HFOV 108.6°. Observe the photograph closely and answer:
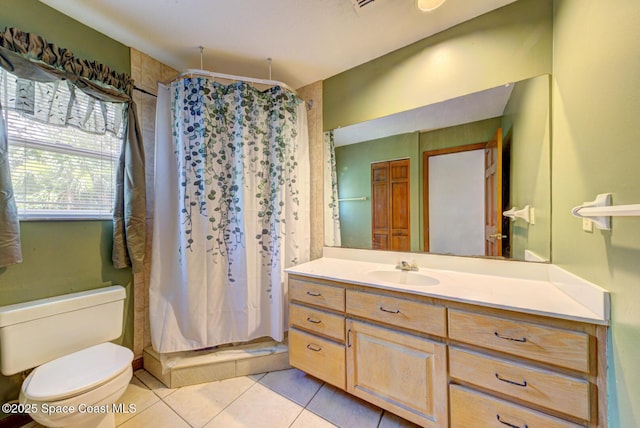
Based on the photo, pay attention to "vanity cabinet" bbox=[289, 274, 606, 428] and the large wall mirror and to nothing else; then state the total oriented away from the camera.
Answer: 0

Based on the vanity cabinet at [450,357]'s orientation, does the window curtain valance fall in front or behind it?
in front

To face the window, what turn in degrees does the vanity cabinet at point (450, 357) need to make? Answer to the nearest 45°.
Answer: approximately 45° to its right

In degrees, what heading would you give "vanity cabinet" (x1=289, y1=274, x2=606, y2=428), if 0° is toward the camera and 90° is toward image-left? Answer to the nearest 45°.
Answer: approximately 45°

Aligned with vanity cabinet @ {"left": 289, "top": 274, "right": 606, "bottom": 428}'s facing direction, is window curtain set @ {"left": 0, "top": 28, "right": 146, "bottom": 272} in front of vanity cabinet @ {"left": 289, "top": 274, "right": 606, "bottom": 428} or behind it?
in front

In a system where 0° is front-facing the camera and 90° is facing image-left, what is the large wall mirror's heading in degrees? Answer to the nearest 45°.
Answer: approximately 45°

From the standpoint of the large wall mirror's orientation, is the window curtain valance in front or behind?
in front

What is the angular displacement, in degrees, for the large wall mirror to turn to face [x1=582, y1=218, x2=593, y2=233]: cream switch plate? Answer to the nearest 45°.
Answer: approximately 90° to its left
